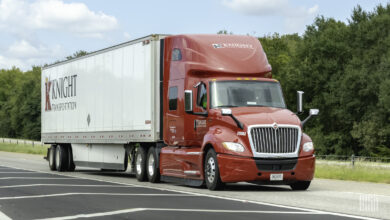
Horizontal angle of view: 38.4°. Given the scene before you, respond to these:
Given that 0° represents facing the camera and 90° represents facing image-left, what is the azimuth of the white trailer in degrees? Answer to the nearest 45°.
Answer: approximately 315°

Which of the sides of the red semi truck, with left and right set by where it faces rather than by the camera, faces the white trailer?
back

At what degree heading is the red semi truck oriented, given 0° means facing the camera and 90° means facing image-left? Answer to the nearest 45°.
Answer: approximately 315°
